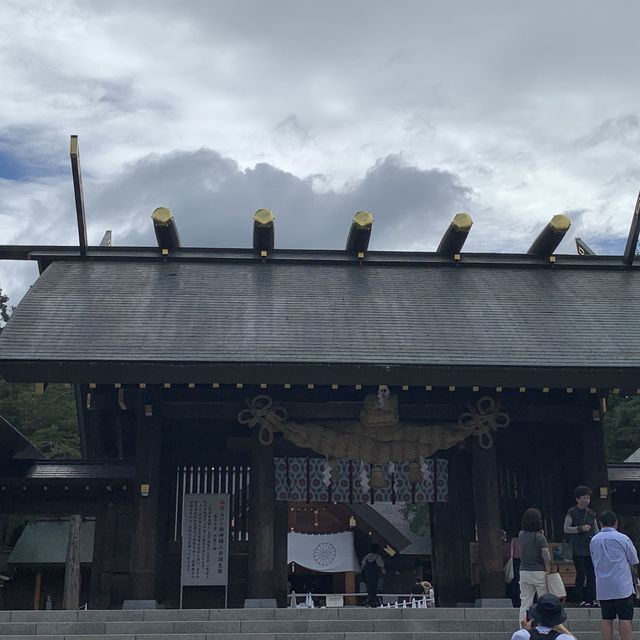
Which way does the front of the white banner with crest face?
toward the camera

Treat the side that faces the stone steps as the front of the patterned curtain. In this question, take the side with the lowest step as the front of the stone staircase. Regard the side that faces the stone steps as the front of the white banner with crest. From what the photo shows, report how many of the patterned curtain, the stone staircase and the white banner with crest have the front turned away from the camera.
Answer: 0

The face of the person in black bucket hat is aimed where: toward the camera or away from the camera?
away from the camera

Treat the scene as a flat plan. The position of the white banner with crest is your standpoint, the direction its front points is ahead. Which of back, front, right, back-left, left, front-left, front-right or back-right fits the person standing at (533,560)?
front

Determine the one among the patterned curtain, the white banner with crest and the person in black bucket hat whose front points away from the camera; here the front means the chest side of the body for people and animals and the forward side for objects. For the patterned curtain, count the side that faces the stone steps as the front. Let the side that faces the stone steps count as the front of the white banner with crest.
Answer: the person in black bucket hat

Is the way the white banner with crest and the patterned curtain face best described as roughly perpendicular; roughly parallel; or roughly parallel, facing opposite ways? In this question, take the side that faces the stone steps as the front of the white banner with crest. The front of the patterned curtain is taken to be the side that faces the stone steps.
roughly parallel

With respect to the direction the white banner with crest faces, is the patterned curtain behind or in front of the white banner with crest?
in front

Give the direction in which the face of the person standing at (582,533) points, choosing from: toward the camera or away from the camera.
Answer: toward the camera

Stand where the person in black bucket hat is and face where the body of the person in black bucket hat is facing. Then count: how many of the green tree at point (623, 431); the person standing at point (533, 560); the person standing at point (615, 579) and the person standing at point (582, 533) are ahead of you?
4

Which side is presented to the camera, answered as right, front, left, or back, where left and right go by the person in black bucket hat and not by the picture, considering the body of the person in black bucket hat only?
back

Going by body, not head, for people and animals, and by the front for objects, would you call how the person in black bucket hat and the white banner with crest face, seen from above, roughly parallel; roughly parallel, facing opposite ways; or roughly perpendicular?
roughly parallel, facing opposite ways

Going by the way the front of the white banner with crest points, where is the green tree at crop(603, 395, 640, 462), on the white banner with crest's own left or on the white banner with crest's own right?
on the white banner with crest's own left

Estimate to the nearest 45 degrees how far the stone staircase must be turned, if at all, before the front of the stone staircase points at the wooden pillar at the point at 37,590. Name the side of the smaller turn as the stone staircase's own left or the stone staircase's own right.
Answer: approximately 135° to the stone staircase's own right

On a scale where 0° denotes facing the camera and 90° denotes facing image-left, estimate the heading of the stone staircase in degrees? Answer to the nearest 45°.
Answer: approximately 0°

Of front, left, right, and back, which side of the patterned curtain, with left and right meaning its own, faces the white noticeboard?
right

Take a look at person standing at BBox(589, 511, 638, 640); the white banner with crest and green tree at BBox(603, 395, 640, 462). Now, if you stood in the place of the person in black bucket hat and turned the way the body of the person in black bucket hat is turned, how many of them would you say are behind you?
0

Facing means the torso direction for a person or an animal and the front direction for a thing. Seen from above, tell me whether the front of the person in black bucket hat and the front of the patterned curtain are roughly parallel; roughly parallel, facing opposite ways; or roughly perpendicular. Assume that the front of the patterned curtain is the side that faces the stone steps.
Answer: roughly parallel, facing opposite ways

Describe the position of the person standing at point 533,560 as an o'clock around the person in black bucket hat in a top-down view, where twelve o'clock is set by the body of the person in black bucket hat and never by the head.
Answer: The person standing is roughly at 12 o'clock from the person in black bucket hat.

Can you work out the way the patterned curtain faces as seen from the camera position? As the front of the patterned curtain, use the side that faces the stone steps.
facing the viewer
